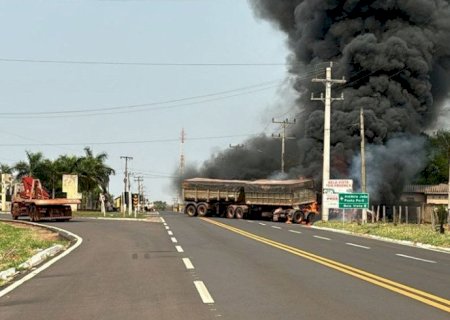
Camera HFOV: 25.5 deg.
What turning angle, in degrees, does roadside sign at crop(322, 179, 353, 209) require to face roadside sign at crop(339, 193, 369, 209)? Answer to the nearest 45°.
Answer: approximately 45° to its left

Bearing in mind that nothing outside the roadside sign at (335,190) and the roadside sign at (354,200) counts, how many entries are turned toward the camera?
2

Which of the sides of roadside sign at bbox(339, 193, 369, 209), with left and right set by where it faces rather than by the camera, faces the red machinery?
right

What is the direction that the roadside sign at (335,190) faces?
toward the camera

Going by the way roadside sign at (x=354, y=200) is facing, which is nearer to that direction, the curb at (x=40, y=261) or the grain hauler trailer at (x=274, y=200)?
the curb

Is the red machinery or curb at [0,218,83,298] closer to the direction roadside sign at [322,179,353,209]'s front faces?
the curb

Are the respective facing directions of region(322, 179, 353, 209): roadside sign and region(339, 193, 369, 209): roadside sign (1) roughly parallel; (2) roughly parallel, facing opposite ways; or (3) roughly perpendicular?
roughly parallel

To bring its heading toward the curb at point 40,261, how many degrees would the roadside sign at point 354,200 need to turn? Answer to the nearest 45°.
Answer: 0° — it already faces it

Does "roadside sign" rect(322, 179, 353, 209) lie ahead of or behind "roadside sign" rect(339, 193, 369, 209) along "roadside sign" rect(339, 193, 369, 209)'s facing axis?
behind

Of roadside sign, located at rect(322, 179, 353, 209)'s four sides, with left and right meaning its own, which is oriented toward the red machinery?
right

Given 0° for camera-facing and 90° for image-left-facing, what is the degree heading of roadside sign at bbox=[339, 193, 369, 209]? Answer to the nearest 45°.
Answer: approximately 0°
